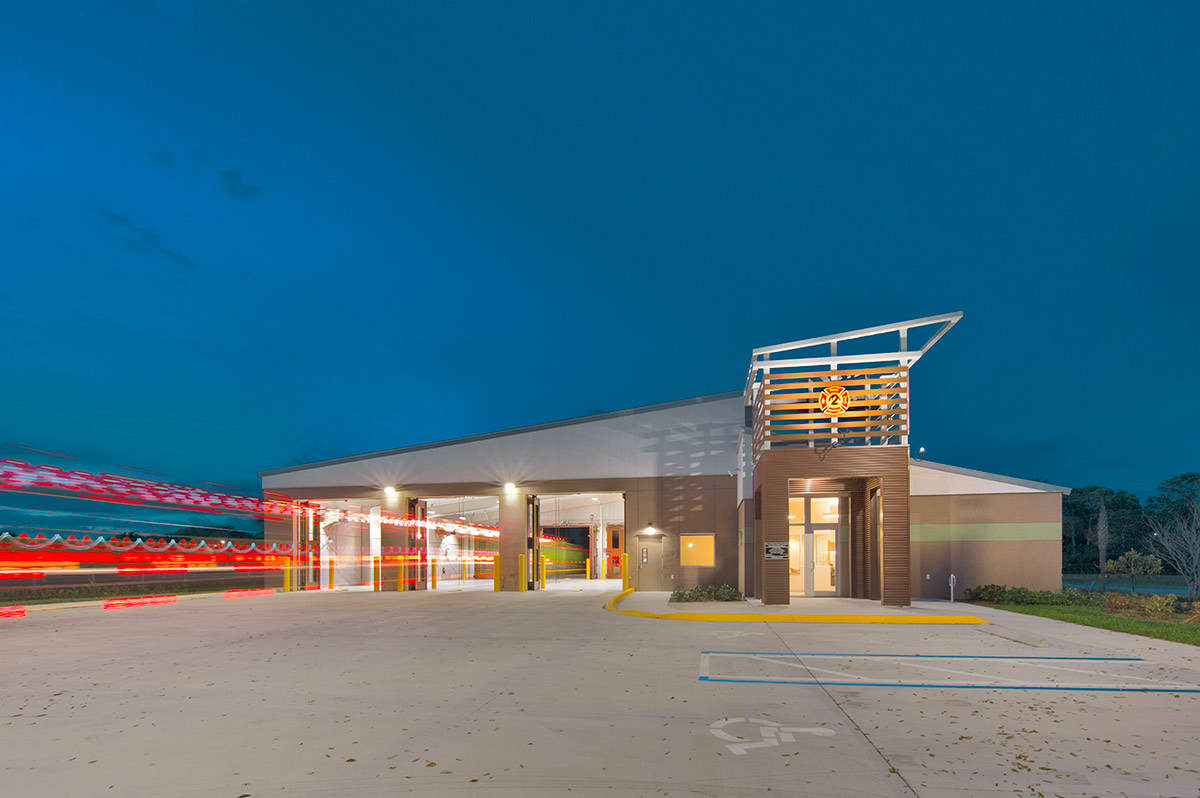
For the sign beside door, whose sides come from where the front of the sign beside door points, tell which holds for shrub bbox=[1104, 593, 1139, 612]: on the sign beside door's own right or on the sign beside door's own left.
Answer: on the sign beside door's own left

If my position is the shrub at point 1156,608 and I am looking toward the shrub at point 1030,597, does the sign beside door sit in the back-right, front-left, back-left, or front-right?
front-left

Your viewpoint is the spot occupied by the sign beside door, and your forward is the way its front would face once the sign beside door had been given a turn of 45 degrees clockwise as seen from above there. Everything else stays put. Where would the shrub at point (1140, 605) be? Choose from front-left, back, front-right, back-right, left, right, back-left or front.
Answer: back-left

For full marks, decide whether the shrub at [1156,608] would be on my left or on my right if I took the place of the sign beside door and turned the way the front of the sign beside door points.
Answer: on my left

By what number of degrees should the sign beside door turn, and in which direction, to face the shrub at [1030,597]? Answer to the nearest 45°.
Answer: approximately 135° to its left

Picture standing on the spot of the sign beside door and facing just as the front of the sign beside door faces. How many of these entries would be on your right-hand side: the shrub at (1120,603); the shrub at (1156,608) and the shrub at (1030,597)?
0

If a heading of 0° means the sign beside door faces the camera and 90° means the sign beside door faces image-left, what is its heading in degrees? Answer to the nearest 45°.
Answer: approximately 0°
